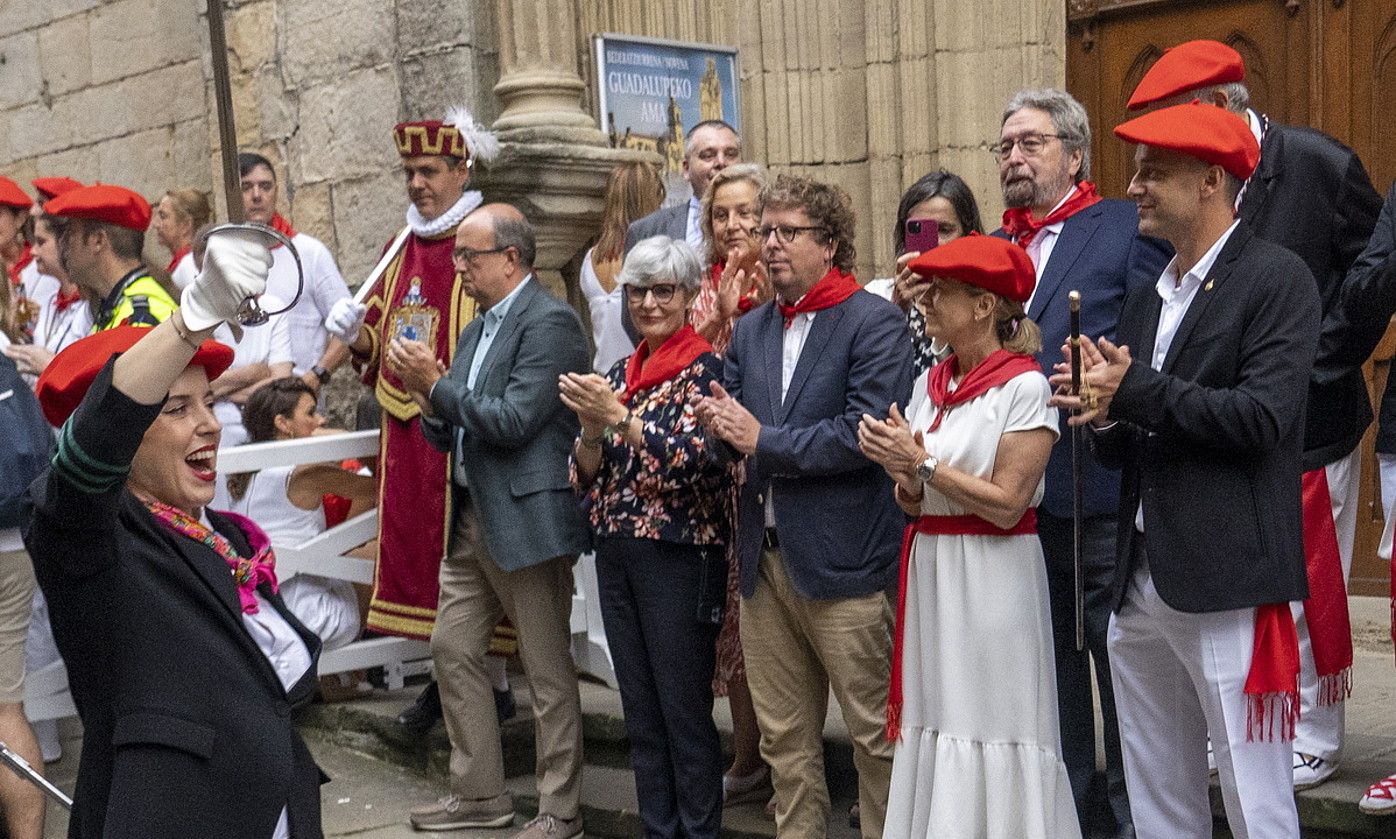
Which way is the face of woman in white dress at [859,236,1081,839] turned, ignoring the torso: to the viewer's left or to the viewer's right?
to the viewer's left

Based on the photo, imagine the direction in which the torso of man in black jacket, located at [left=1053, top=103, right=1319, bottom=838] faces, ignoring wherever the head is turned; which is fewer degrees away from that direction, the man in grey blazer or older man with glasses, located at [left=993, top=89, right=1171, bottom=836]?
the man in grey blazer

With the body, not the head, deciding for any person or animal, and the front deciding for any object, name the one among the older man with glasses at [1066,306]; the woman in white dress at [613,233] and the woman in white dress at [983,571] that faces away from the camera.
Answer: the woman in white dress at [613,233]

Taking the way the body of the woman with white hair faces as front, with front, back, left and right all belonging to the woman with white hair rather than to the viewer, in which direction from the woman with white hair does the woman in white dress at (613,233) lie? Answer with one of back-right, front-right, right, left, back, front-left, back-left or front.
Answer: back-right

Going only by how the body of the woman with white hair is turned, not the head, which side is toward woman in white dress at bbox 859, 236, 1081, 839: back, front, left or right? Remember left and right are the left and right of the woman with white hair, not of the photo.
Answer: left

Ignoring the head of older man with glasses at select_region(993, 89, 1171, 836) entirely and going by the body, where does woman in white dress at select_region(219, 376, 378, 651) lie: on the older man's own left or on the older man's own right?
on the older man's own right

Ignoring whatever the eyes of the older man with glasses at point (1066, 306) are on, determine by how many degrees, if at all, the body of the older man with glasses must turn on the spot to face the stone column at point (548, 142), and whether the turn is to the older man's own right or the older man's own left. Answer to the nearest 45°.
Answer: approximately 90° to the older man's own right

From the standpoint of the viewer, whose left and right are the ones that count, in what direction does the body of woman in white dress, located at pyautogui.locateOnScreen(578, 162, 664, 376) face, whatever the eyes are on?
facing away from the viewer

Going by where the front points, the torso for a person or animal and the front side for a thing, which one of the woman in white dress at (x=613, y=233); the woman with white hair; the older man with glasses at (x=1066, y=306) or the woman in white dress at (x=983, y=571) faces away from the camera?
the woman in white dress at (x=613, y=233)

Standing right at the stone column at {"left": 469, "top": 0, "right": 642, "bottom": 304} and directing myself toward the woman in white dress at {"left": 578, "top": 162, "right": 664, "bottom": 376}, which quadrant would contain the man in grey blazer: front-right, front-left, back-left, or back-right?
front-right

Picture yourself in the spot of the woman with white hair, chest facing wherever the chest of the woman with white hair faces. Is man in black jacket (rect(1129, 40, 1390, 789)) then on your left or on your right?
on your left

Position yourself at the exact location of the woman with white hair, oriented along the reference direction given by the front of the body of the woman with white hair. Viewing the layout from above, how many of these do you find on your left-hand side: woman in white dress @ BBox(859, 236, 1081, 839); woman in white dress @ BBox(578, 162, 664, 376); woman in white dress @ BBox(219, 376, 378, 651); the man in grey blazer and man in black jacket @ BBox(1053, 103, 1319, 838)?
2

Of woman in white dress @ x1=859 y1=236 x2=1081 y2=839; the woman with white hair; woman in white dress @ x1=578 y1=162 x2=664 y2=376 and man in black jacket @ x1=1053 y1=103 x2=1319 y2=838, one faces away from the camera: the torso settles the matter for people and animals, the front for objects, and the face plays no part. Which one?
woman in white dress @ x1=578 y1=162 x2=664 y2=376

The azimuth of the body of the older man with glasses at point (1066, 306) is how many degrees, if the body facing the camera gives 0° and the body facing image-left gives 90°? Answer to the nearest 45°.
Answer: approximately 45°

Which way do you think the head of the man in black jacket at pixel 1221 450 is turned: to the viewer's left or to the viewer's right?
to the viewer's left
